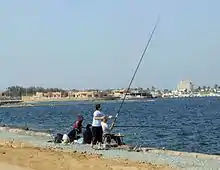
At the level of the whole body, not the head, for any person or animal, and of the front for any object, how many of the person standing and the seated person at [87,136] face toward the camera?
0

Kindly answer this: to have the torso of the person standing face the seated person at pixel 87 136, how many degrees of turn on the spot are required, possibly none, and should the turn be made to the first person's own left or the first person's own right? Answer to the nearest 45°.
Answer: approximately 90° to the first person's own left
